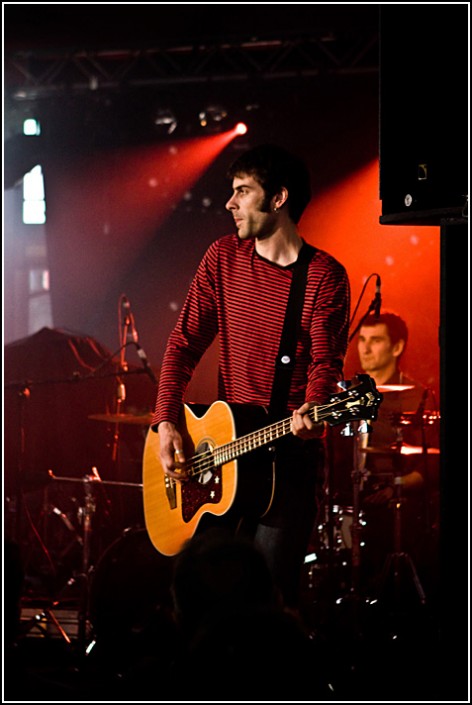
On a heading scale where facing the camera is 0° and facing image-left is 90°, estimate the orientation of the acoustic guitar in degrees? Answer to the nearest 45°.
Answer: approximately 45°

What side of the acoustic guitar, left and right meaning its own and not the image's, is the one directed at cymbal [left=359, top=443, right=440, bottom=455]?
back

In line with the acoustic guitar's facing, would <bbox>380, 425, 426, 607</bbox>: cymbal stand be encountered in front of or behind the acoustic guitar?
behind

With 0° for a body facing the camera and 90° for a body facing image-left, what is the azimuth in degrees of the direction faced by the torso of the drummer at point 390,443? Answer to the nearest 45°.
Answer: approximately 45°

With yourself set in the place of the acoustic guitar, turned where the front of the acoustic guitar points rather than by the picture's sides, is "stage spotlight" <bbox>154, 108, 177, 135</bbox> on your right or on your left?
on your right
